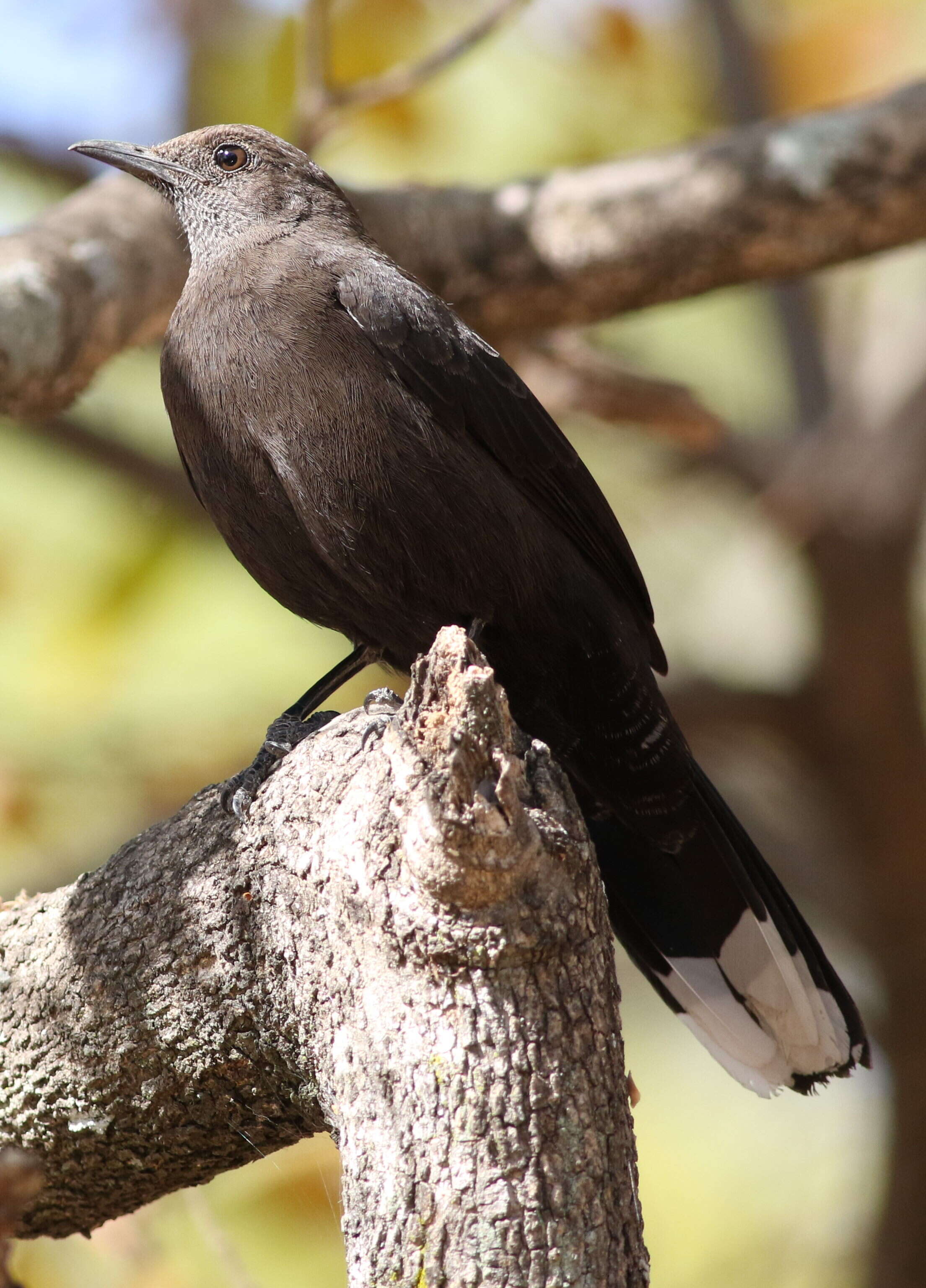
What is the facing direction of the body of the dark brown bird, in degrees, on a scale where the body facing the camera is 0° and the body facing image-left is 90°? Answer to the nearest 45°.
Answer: approximately 90°

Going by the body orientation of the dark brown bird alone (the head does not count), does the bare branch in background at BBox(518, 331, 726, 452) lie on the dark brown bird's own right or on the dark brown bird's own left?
on the dark brown bird's own right

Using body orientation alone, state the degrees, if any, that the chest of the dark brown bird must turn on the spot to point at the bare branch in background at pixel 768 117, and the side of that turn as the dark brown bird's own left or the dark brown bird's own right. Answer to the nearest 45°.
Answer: approximately 135° to the dark brown bird's own right

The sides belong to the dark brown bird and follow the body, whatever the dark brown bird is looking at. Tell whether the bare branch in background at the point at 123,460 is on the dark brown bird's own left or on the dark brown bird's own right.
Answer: on the dark brown bird's own right
